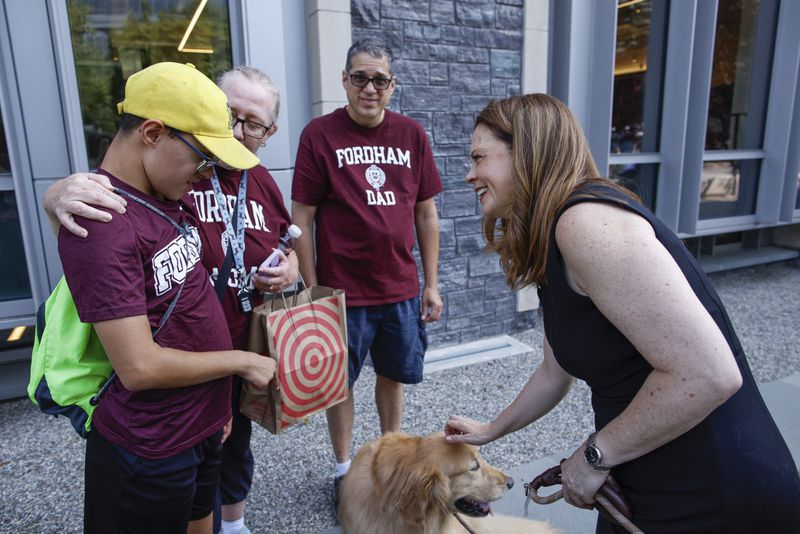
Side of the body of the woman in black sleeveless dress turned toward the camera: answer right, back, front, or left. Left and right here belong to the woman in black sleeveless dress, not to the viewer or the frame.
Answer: left

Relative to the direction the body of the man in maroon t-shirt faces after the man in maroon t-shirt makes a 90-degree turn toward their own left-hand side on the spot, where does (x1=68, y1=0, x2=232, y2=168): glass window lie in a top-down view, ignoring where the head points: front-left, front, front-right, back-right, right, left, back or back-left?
back-left

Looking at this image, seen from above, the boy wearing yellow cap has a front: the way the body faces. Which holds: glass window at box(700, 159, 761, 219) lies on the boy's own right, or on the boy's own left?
on the boy's own left

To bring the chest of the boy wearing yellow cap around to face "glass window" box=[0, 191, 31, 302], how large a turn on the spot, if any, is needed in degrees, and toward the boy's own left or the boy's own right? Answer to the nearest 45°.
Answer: approximately 135° to the boy's own left

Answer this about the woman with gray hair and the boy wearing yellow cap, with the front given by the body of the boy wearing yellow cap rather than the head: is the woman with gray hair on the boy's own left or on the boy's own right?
on the boy's own left

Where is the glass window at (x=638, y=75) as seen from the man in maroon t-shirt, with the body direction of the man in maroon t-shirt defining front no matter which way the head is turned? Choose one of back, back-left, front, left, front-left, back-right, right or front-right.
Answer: back-left

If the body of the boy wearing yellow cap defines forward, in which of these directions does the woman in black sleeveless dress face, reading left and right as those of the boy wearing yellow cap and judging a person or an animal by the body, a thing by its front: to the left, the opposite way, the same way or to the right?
the opposite way

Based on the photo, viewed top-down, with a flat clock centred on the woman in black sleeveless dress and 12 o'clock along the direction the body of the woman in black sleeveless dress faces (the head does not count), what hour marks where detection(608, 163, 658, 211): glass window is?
The glass window is roughly at 3 o'clock from the woman in black sleeveless dress.

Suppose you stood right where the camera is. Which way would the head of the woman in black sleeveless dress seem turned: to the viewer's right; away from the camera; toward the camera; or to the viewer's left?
to the viewer's left

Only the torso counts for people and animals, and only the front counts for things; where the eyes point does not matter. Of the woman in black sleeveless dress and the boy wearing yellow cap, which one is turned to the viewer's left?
the woman in black sleeveless dress
